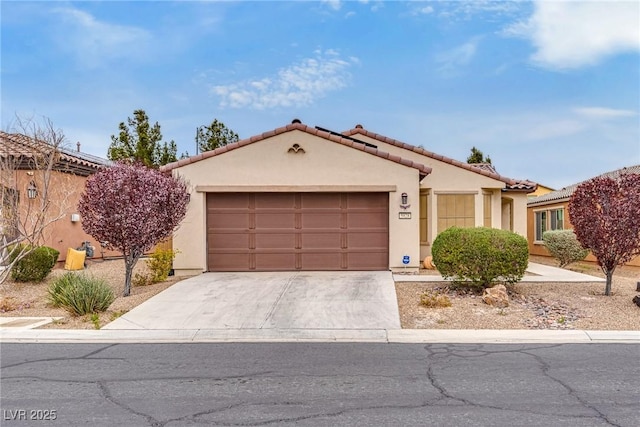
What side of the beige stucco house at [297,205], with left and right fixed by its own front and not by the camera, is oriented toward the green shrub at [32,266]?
right

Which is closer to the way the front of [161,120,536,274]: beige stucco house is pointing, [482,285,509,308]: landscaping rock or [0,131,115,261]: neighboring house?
the landscaping rock

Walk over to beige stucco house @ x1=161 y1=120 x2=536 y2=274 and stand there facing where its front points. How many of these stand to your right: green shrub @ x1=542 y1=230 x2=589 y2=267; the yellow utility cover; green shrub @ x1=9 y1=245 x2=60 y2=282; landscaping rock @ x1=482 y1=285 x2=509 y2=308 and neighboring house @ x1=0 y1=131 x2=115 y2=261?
3

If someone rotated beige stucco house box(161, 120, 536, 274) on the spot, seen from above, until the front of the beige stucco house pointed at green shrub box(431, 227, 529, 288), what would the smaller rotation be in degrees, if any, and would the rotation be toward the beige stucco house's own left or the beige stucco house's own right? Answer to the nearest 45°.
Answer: approximately 45° to the beige stucco house's own left

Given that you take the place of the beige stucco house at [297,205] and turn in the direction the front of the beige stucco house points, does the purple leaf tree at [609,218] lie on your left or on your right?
on your left

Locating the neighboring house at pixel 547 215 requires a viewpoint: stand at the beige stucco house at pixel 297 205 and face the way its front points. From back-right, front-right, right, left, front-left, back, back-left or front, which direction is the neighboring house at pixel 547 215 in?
back-left

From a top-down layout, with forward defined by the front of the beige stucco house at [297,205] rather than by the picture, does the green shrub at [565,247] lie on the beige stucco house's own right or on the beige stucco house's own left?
on the beige stucco house's own left

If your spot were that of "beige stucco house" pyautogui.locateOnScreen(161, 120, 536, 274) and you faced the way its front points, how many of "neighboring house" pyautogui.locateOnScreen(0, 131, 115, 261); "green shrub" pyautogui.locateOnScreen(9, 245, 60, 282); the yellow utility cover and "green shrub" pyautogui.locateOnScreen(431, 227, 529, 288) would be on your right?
3

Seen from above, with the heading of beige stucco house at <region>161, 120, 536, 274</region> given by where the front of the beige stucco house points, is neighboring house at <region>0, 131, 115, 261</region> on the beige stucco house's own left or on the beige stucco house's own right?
on the beige stucco house's own right

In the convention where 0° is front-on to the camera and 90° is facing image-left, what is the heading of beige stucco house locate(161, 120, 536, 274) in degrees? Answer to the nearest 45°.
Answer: approximately 0°

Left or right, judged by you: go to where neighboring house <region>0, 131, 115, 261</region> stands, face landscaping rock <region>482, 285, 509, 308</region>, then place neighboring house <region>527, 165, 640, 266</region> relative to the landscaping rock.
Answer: left
